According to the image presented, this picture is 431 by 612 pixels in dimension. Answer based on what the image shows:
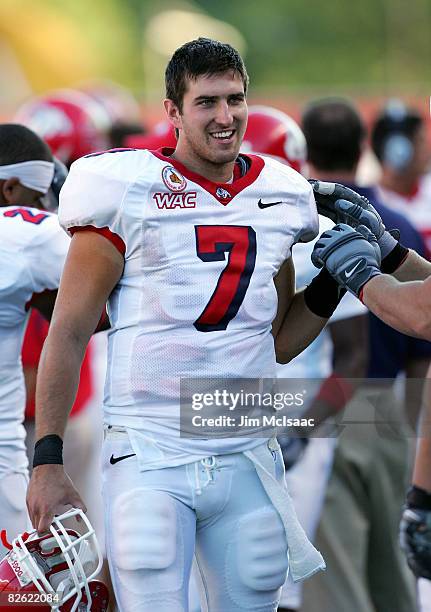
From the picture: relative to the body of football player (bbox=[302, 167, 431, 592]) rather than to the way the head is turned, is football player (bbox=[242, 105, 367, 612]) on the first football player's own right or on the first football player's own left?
on the first football player's own right

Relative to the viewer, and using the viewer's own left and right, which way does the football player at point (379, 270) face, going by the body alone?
facing to the left of the viewer

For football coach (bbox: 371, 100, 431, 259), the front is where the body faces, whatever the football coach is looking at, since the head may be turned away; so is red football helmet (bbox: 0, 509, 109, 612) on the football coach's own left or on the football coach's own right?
on the football coach's own right
